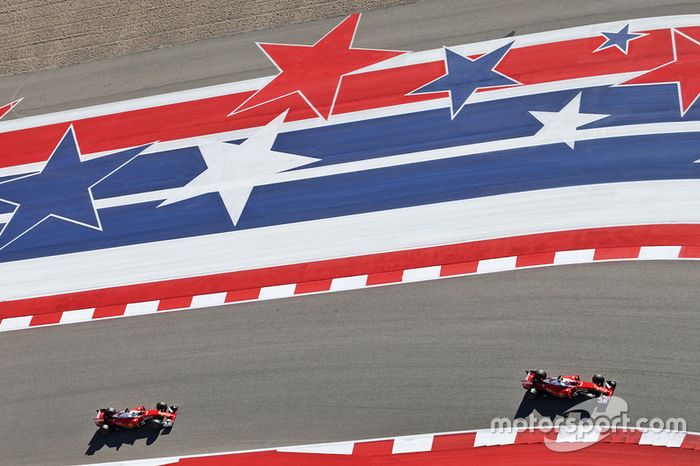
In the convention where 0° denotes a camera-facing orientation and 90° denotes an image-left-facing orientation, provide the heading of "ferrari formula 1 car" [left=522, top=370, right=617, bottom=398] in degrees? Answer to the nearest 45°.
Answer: approximately 270°

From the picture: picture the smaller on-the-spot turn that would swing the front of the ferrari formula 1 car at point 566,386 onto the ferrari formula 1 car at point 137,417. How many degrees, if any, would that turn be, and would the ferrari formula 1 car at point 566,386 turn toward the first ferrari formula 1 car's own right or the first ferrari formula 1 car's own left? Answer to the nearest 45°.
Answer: approximately 180°
